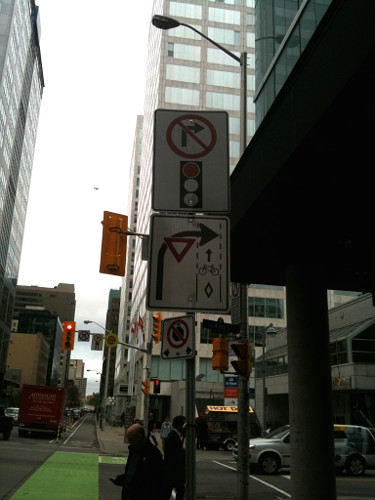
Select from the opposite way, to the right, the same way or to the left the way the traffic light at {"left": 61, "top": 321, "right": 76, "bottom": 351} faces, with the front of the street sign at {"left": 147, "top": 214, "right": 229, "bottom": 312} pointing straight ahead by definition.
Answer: the same way

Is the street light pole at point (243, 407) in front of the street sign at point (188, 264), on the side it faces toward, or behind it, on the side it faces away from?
behind

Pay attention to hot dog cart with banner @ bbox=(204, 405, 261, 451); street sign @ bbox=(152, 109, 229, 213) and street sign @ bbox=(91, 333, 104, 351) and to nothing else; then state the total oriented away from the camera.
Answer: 0

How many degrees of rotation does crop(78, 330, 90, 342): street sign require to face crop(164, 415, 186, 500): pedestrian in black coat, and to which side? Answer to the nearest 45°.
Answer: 0° — it already faces them

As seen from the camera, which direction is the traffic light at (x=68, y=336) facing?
toward the camera

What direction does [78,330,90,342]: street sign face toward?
toward the camera

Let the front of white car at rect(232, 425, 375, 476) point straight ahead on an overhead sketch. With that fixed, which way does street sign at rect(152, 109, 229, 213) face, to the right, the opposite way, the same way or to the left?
to the left

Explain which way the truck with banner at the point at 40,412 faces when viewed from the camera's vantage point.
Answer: facing away from the viewer

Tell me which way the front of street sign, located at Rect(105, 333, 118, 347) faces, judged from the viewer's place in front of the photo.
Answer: facing the viewer

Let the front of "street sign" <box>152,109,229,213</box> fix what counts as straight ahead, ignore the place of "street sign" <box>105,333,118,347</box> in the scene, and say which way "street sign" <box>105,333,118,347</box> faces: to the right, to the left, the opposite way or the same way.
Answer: the same way
